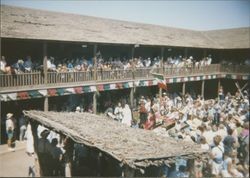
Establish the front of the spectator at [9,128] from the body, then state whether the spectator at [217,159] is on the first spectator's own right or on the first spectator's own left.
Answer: on the first spectator's own right

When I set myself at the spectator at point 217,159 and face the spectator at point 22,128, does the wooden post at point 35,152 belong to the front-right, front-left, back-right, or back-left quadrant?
front-left

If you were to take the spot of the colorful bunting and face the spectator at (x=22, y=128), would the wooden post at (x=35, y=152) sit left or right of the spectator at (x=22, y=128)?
left

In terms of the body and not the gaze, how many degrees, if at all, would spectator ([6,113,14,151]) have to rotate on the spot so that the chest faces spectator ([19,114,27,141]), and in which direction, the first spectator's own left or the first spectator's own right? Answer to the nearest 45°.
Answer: approximately 45° to the first spectator's own left

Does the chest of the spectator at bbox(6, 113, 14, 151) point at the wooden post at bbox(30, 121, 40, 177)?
no

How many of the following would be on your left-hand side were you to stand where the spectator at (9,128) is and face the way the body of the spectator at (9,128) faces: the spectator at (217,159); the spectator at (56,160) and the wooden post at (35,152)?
0

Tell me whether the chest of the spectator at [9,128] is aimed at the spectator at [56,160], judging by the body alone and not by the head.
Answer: no

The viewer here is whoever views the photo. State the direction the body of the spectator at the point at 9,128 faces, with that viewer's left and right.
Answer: facing to the right of the viewer

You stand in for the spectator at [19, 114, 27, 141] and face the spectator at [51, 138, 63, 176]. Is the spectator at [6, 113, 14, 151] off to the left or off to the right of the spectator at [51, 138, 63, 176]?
right
